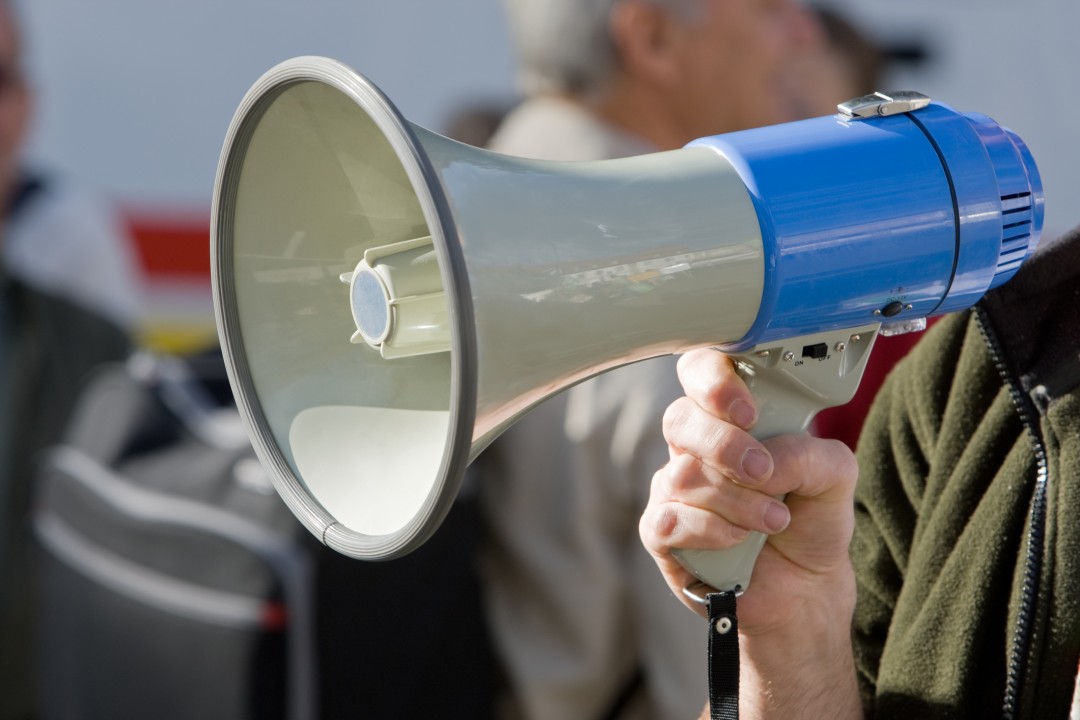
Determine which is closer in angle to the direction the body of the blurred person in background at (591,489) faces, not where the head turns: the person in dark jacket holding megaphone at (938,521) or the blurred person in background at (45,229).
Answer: the person in dark jacket holding megaphone

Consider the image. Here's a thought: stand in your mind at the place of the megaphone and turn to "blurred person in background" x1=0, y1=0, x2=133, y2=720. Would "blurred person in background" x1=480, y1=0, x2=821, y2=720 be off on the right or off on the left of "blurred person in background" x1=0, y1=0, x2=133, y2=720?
right

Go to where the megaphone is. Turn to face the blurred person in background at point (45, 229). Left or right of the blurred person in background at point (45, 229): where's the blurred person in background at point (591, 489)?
right

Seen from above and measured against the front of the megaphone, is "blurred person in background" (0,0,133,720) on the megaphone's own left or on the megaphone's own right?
on the megaphone's own right

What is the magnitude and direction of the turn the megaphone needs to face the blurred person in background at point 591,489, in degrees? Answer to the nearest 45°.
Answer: approximately 135° to its right

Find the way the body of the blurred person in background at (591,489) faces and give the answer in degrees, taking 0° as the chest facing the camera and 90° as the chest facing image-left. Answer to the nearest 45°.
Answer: approximately 270°

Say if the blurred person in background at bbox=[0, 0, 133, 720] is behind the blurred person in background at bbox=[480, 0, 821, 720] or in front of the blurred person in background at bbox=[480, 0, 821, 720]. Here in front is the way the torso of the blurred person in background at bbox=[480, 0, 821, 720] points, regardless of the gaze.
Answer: behind

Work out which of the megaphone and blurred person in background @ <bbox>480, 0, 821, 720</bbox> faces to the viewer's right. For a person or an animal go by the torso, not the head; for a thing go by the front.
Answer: the blurred person in background

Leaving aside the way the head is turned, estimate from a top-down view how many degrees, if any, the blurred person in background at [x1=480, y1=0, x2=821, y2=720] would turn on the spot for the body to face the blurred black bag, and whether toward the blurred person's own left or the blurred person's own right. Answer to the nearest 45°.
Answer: approximately 180°

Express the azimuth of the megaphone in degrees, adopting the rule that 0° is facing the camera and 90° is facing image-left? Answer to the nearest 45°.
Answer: approximately 45°

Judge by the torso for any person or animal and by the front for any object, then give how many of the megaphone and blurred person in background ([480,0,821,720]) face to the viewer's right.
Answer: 1

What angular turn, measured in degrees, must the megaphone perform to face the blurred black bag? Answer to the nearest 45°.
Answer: approximately 90° to its right

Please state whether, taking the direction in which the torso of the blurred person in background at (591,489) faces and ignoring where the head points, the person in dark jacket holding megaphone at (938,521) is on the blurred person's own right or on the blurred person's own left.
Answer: on the blurred person's own right

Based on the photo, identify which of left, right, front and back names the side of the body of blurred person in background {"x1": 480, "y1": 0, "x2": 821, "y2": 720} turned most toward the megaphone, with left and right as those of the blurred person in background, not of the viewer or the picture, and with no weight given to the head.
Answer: right
